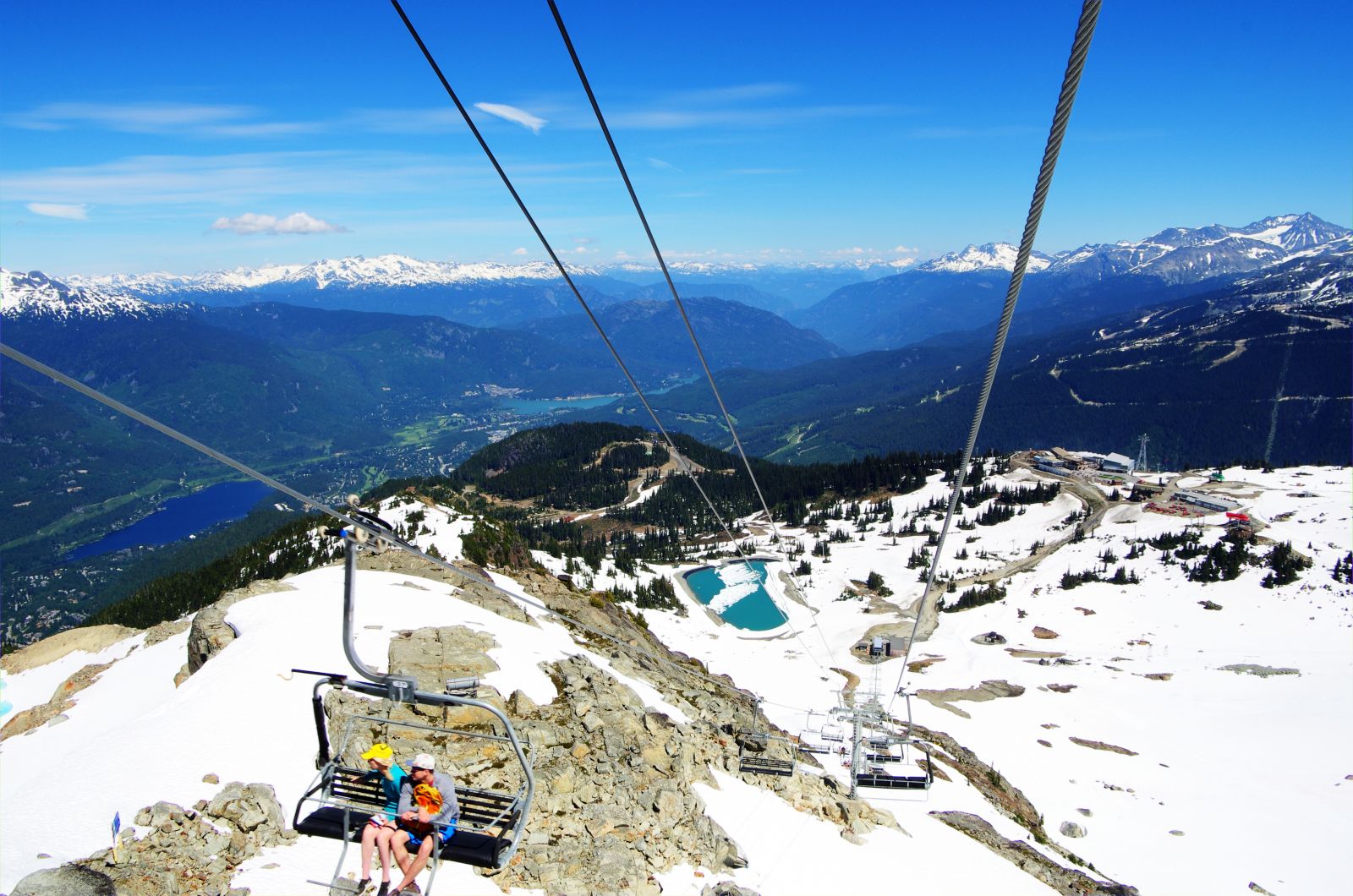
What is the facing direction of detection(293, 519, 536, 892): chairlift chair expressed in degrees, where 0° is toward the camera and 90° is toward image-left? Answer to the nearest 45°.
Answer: approximately 45°

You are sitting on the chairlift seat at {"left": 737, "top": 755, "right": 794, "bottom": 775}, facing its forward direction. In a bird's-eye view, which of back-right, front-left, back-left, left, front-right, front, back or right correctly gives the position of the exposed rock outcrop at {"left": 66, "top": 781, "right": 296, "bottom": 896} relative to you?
front-right

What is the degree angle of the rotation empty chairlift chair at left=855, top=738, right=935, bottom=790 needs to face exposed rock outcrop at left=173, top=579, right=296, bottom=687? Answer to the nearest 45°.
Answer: approximately 90° to its left

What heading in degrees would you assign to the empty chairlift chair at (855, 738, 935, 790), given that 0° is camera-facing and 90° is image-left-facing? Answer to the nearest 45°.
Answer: approximately 180°

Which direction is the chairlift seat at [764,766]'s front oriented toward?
toward the camera

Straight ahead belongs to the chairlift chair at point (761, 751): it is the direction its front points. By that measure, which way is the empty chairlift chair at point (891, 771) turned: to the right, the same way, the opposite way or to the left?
the opposite way

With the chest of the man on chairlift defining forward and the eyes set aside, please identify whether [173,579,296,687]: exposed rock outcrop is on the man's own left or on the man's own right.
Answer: on the man's own right

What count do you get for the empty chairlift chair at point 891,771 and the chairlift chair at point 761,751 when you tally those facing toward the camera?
1

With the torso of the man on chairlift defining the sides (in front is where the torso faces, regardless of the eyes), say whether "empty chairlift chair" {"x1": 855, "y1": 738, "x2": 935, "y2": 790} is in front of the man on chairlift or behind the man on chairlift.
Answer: behind

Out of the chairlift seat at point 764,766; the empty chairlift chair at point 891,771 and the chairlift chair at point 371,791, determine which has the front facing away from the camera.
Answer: the empty chairlift chair

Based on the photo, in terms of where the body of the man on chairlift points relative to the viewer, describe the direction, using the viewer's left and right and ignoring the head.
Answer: facing the viewer and to the left of the viewer

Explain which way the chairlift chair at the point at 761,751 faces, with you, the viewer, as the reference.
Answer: facing the viewer

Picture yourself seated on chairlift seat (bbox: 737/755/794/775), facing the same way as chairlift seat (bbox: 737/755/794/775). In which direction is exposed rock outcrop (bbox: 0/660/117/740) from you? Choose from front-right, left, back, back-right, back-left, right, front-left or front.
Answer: right
